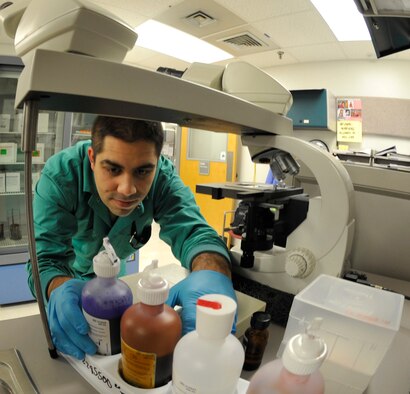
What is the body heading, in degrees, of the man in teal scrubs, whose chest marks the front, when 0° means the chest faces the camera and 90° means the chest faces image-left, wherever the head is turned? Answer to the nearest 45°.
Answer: approximately 0°

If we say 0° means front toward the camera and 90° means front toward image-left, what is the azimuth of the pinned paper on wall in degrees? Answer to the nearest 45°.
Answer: approximately 0°

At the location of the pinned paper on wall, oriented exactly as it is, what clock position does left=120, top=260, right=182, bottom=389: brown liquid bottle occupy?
The brown liquid bottle is roughly at 12 o'clock from the pinned paper on wall.

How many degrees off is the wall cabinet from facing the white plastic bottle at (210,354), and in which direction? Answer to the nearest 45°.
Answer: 0° — it already faces it

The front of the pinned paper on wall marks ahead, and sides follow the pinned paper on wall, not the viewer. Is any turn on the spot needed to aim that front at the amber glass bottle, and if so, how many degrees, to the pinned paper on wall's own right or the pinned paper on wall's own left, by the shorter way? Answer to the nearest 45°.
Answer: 0° — it already faces it

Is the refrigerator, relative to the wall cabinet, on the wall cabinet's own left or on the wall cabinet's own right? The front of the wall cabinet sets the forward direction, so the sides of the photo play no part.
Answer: on the wall cabinet's own right

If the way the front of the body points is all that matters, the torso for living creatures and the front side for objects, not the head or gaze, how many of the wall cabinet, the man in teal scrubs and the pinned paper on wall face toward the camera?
3

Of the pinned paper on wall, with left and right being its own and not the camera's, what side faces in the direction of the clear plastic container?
front

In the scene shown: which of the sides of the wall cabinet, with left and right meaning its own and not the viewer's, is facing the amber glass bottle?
front
